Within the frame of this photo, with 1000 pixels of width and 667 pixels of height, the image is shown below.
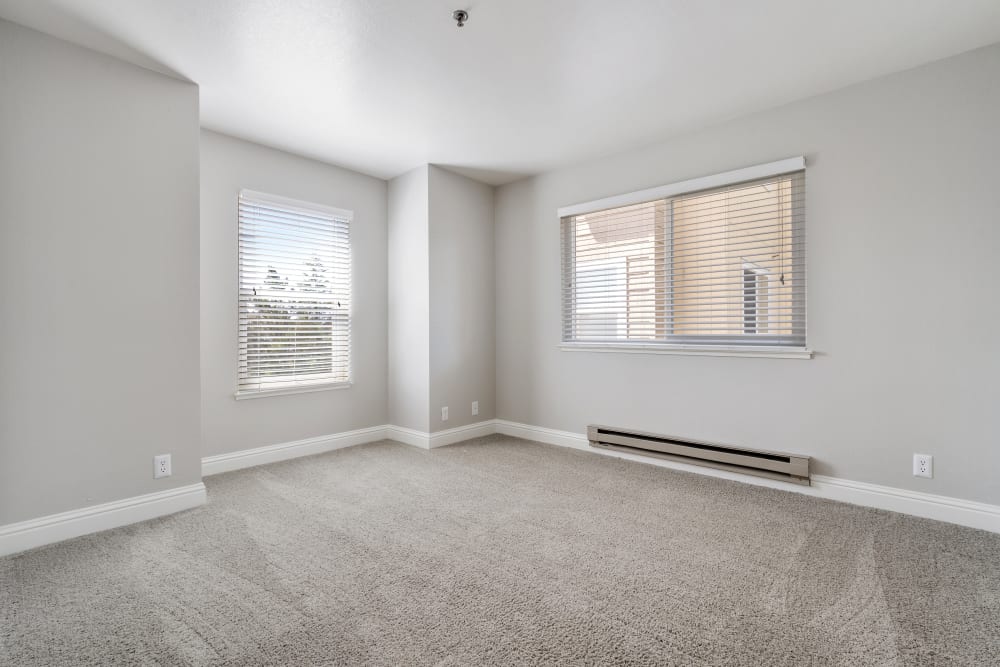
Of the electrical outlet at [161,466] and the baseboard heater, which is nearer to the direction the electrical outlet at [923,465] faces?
the electrical outlet

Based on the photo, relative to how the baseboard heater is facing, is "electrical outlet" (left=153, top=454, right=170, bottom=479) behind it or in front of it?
in front

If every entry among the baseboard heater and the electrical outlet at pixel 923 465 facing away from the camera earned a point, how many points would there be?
0

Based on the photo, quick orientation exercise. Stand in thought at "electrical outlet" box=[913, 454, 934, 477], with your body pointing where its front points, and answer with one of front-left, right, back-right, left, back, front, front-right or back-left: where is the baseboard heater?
right

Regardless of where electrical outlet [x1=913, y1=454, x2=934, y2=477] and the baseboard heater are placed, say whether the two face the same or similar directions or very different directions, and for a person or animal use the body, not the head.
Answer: same or similar directions

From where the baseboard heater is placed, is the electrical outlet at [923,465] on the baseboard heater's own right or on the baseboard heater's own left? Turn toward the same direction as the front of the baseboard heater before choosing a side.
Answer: on the baseboard heater's own left

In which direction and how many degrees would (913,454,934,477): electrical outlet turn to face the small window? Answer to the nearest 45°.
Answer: approximately 45° to its right

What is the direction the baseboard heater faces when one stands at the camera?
facing the viewer and to the left of the viewer
